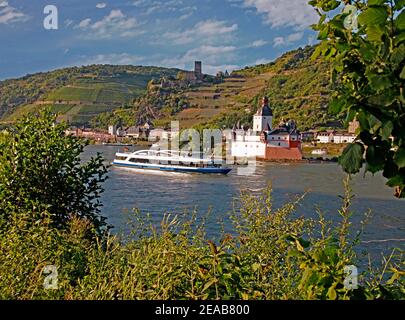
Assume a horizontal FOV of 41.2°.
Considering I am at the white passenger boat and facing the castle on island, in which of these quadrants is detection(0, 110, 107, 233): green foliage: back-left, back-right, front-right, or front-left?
back-right

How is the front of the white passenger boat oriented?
to the viewer's right

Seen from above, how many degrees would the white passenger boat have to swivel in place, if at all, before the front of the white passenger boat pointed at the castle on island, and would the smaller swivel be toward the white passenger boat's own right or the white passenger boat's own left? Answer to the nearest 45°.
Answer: approximately 45° to the white passenger boat's own left

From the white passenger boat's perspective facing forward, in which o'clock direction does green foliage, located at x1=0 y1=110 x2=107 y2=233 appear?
The green foliage is roughly at 3 o'clock from the white passenger boat.

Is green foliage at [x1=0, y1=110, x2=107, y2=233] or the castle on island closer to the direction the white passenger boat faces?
the castle on island
